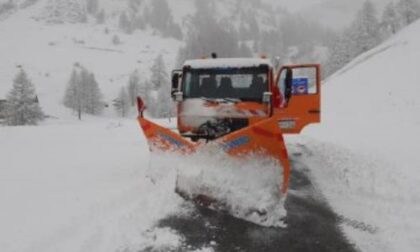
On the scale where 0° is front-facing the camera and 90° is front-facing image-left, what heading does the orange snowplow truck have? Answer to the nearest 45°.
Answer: approximately 0°
